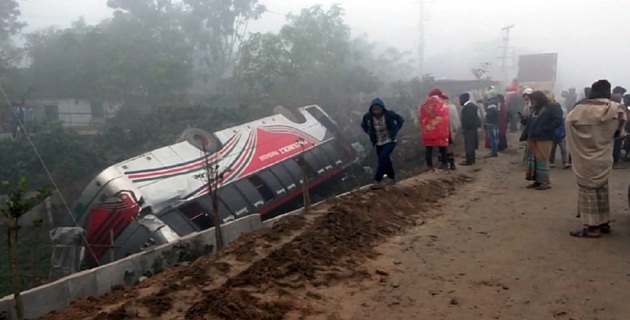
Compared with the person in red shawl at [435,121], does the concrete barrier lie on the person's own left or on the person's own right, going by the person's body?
on the person's own left

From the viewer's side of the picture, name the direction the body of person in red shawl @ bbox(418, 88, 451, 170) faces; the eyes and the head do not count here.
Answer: away from the camera

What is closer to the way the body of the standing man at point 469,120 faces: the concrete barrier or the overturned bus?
the overturned bus

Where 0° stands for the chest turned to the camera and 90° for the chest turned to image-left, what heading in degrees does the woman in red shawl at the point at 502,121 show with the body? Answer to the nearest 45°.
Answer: approximately 90°

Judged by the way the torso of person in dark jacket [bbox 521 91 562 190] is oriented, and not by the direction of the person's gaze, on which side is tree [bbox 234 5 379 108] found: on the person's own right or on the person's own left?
on the person's own right

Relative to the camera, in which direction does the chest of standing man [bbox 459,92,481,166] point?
to the viewer's left

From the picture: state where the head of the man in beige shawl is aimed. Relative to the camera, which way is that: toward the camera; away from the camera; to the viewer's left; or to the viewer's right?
away from the camera

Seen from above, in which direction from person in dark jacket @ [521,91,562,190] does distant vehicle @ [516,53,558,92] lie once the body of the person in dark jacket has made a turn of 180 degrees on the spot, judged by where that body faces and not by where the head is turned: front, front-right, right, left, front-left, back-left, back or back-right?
front-left

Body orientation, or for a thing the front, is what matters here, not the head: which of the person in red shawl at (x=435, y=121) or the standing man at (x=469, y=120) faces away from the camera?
the person in red shawl
